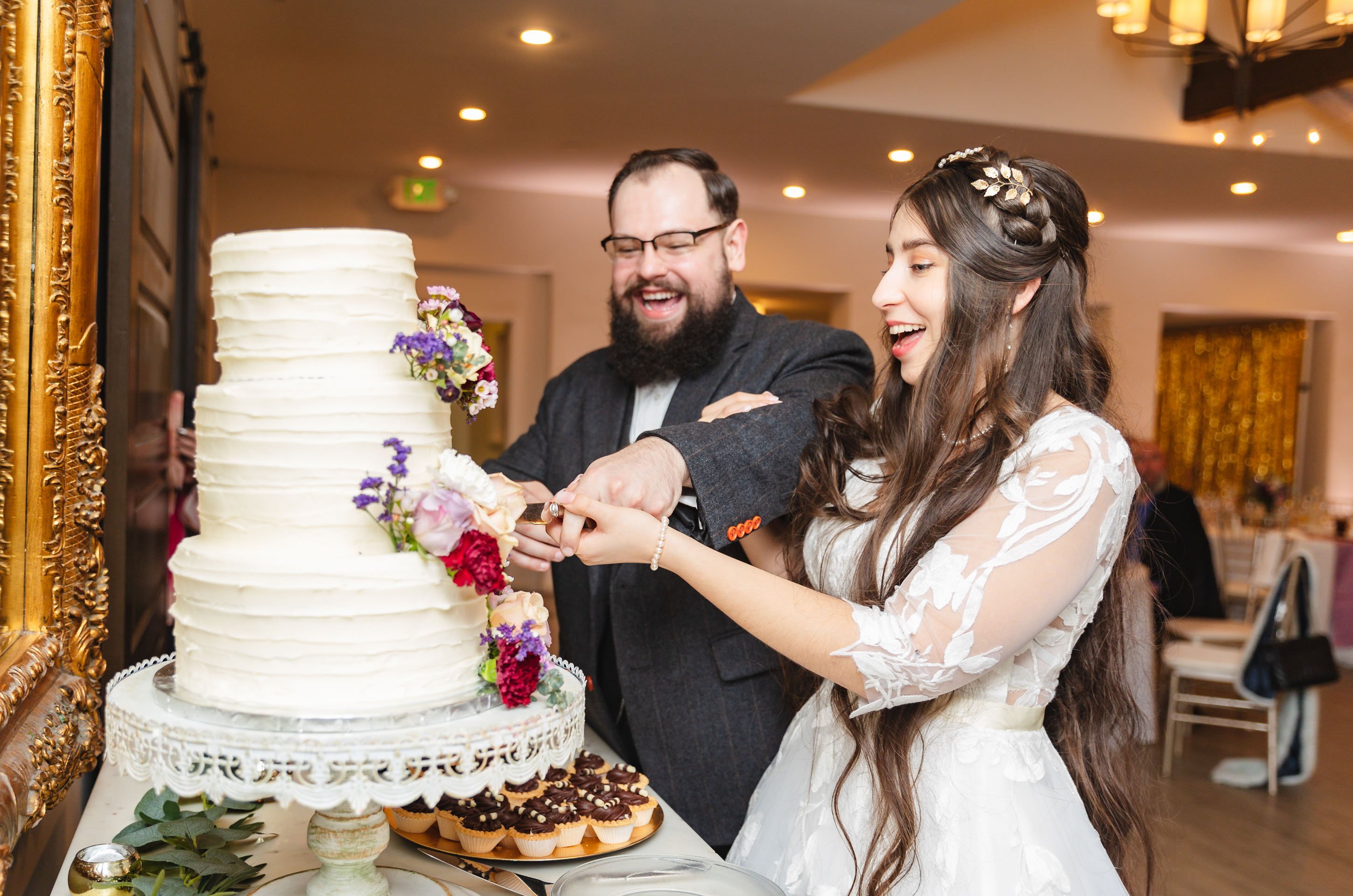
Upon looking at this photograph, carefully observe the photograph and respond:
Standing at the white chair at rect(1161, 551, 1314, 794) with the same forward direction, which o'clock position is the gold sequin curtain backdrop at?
The gold sequin curtain backdrop is roughly at 3 o'clock from the white chair.

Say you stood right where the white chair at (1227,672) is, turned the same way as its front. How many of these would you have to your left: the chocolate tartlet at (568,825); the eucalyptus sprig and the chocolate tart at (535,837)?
3

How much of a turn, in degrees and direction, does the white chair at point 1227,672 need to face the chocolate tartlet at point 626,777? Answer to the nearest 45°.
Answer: approximately 90° to its left

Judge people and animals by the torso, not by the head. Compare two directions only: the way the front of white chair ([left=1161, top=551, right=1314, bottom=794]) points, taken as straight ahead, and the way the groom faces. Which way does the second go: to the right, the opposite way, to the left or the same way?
to the left

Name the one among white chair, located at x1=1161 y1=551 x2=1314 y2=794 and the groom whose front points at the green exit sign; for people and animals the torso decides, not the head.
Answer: the white chair

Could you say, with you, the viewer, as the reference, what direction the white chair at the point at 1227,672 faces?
facing to the left of the viewer

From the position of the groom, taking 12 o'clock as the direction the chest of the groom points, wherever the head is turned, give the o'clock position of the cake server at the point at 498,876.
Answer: The cake server is roughly at 11 o'clock from the groom.

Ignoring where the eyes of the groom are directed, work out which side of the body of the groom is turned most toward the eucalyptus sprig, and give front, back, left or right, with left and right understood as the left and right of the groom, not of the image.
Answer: front

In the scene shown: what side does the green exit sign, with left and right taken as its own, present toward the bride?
front

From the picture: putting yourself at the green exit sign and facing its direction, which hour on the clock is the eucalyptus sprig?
The eucalyptus sprig is roughly at 12 o'clock from the green exit sign.

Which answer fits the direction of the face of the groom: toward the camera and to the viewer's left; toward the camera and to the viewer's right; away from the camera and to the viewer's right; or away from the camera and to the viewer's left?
toward the camera and to the viewer's left

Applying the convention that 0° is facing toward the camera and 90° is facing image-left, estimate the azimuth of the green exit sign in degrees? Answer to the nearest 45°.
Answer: approximately 0°

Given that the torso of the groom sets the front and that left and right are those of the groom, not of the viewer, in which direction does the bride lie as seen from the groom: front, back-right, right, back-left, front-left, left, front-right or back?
left

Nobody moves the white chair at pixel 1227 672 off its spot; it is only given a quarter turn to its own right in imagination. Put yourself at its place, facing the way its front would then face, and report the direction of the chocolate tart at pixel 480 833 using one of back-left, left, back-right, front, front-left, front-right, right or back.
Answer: back

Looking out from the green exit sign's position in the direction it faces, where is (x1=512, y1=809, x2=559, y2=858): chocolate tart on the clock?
The chocolate tart is roughly at 12 o'clock from the green exit sign.

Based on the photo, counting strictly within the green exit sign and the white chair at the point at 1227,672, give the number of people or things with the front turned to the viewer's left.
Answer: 1

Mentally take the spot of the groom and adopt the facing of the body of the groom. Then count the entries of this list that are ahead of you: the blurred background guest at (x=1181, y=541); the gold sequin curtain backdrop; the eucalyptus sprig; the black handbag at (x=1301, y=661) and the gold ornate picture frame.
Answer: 2
